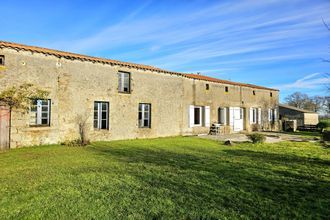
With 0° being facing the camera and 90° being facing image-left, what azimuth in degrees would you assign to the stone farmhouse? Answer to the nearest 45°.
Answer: approximately 315°

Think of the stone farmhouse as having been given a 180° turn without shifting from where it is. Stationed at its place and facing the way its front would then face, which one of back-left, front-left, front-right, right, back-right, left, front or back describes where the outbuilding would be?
right
